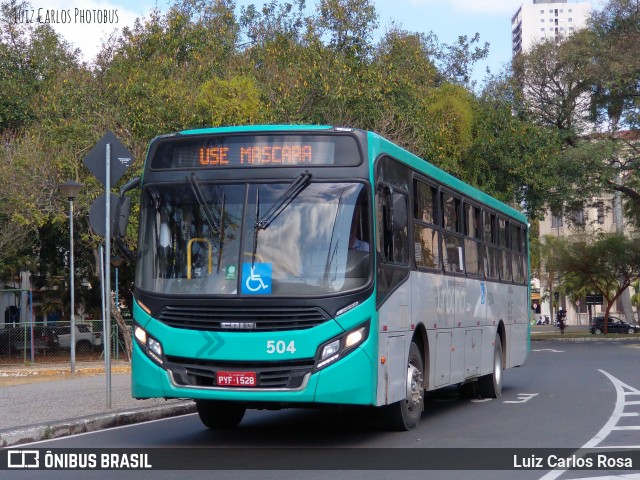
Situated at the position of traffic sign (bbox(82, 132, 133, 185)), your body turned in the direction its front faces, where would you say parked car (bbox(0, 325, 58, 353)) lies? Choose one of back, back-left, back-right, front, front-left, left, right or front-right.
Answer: front

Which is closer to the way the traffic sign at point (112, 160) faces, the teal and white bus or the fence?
the fence

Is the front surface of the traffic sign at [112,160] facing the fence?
yes

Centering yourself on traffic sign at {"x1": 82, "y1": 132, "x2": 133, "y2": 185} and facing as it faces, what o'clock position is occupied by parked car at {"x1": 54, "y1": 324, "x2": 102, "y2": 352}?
The parked car is roughly at 12 o'clock from the traffic sign.

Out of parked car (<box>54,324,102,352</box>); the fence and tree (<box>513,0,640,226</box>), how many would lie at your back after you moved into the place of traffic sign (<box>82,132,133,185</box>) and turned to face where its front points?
0

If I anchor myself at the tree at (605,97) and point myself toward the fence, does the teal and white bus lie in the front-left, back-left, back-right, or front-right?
front-left

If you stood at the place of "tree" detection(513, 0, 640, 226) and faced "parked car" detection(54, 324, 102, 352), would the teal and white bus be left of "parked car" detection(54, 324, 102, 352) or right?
left

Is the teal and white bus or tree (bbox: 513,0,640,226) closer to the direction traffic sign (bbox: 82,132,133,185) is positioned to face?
the tree

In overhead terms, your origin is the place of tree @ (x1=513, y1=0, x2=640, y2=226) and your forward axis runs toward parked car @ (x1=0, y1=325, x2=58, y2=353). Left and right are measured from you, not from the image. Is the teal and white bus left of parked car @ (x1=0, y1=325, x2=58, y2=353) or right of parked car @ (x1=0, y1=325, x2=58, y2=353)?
left

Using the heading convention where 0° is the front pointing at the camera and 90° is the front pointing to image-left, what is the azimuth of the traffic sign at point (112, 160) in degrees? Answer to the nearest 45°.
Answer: approximately 180°

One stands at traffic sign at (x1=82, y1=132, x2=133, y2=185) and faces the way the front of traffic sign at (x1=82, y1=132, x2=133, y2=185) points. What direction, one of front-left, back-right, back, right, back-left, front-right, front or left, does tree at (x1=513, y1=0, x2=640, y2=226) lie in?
front-right

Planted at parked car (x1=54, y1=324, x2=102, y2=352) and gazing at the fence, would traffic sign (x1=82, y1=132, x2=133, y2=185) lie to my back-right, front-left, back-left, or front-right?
front-left
